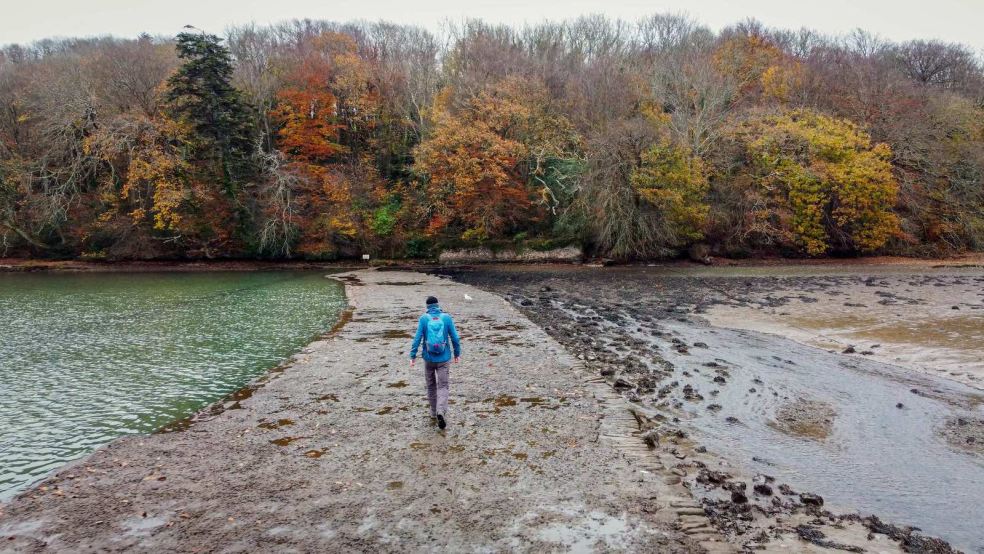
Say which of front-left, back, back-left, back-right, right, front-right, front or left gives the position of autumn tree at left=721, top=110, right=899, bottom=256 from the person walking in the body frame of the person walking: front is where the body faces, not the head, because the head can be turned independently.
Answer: front-right

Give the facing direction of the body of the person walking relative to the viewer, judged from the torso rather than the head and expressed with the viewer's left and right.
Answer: facing away from the viewer
